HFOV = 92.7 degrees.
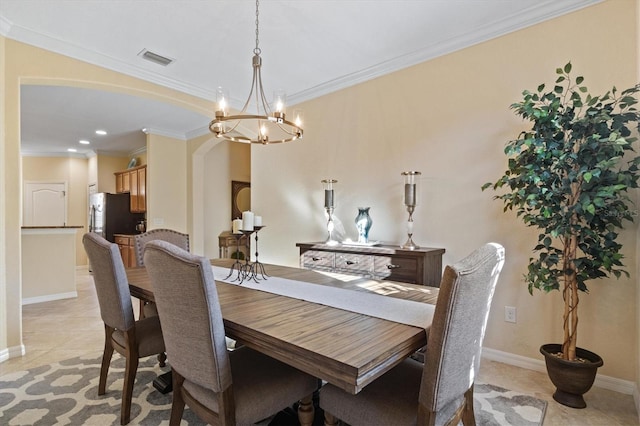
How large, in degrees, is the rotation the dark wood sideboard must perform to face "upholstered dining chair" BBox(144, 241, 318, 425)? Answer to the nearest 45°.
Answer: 0° — it already faces it

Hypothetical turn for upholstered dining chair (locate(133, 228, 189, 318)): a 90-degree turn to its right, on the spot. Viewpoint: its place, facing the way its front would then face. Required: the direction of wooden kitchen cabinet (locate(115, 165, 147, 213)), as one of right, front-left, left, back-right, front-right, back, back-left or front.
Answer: back-right

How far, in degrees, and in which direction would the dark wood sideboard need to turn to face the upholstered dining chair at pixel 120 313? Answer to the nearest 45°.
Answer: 0° — it already faces it

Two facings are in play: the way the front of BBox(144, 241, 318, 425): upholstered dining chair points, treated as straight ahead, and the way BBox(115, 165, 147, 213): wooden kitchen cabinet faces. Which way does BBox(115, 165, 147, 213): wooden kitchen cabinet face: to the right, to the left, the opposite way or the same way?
the opposite way

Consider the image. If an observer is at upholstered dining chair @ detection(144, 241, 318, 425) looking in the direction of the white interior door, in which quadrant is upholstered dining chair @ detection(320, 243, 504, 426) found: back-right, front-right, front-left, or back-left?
back-right

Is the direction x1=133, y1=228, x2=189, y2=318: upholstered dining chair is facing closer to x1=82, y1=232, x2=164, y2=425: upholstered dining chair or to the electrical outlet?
the electrical outlet

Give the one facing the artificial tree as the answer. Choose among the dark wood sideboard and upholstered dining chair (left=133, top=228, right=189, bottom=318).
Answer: the upholstered dining chair
